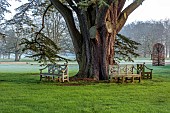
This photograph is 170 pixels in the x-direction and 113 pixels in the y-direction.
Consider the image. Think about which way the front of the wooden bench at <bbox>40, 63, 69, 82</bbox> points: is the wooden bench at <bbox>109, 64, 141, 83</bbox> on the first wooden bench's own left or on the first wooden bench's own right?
on the first wooden bench's own left

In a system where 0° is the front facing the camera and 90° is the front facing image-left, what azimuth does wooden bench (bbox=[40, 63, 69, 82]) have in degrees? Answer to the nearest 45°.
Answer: approximately 45°

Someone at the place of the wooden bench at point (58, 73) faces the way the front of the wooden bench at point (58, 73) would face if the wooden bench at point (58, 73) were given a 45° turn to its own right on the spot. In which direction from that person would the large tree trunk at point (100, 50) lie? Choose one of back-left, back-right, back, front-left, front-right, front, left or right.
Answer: back
